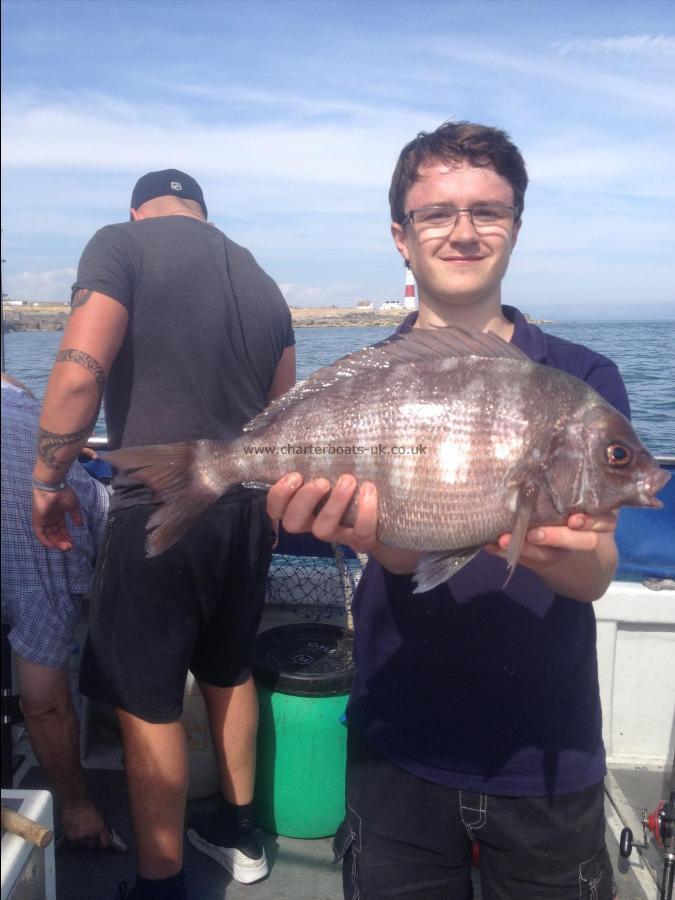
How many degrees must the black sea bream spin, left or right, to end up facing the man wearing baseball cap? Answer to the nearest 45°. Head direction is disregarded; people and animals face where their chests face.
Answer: approximately 135° to its left

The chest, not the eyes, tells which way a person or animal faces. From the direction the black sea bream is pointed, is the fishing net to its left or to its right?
on its left

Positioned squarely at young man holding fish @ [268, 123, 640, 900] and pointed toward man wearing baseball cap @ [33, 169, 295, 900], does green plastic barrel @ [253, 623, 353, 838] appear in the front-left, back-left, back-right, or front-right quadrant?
front-right

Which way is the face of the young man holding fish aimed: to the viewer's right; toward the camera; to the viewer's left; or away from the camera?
toward the camera

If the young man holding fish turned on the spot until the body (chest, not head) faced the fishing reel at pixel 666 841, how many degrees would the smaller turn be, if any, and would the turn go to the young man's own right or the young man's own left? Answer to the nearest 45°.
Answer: approximately 135° to the young man's own left

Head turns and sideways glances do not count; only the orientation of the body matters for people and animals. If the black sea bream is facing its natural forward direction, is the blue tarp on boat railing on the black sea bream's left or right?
on its left

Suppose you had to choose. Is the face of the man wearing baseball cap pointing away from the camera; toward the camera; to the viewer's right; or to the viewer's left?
away from the camera

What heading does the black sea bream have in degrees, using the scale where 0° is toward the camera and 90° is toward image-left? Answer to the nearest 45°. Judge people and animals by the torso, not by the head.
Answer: approximately 270°

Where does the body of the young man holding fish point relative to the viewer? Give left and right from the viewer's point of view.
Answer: facing the viewer
